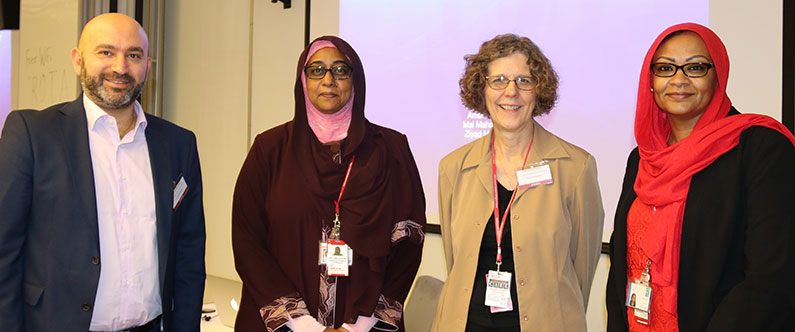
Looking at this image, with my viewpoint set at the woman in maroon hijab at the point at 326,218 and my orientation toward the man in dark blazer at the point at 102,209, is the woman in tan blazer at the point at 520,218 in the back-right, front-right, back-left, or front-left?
back-left

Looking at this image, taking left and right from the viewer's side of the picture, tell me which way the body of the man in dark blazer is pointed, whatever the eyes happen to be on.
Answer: facing the viewer and to the right of the viewer

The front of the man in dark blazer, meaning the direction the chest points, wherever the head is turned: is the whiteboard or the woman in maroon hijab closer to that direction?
the woman in maroon hijab

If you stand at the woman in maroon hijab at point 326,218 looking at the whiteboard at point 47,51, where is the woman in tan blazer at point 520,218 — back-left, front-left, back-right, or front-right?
back-right

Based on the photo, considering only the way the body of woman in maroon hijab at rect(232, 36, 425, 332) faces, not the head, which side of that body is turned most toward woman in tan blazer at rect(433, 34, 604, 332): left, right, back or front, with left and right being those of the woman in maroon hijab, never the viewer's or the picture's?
left

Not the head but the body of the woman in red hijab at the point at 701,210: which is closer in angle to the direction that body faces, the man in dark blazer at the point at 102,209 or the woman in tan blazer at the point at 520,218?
the man in dark blazer

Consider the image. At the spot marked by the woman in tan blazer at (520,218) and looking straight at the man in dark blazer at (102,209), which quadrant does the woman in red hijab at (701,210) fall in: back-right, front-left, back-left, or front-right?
back-left

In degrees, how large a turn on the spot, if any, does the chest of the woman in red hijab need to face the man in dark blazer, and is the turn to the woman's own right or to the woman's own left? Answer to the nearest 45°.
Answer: approximately 45° to the woman's own right

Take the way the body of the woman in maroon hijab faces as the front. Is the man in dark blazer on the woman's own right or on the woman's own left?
on the woman's own right
